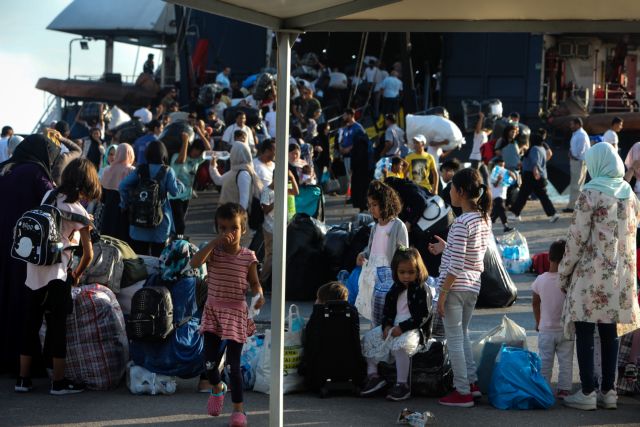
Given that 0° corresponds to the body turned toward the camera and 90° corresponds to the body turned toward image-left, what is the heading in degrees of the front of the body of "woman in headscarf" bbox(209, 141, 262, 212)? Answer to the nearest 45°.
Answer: approximately 135°

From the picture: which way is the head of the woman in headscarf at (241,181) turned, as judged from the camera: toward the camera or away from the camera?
away from the camera

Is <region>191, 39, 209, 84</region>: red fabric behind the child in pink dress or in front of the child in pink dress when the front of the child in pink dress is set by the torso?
behind

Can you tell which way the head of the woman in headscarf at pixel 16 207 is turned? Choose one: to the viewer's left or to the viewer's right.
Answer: to the viewer's right

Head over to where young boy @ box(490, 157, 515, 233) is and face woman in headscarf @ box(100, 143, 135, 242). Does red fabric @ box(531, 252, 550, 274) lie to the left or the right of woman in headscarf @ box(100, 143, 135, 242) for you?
left
